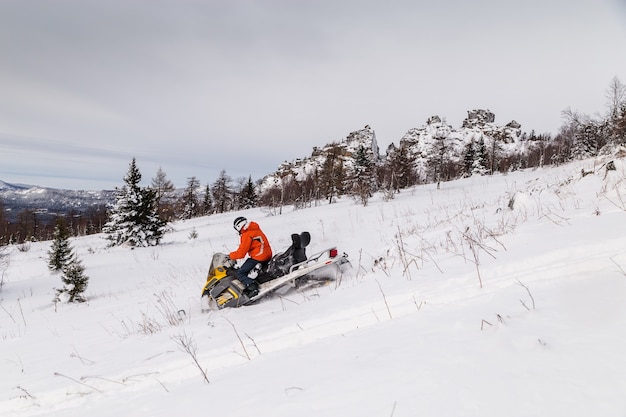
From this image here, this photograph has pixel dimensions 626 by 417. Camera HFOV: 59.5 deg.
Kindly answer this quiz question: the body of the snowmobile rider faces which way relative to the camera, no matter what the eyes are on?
to the viewer's left

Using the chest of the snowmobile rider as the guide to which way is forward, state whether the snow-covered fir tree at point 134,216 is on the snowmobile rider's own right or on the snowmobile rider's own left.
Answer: on the snowmobile rider's own right

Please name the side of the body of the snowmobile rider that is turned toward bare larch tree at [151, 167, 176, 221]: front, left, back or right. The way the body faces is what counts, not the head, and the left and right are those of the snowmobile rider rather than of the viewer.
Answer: right

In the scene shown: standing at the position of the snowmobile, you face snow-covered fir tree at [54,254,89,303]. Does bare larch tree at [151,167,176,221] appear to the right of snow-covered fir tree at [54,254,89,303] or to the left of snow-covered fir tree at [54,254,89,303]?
right

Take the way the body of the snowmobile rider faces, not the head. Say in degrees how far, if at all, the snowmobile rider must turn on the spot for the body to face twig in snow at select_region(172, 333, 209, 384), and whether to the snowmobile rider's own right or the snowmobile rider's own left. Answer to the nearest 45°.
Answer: approximately 90° to the snowmobile rider's own left
